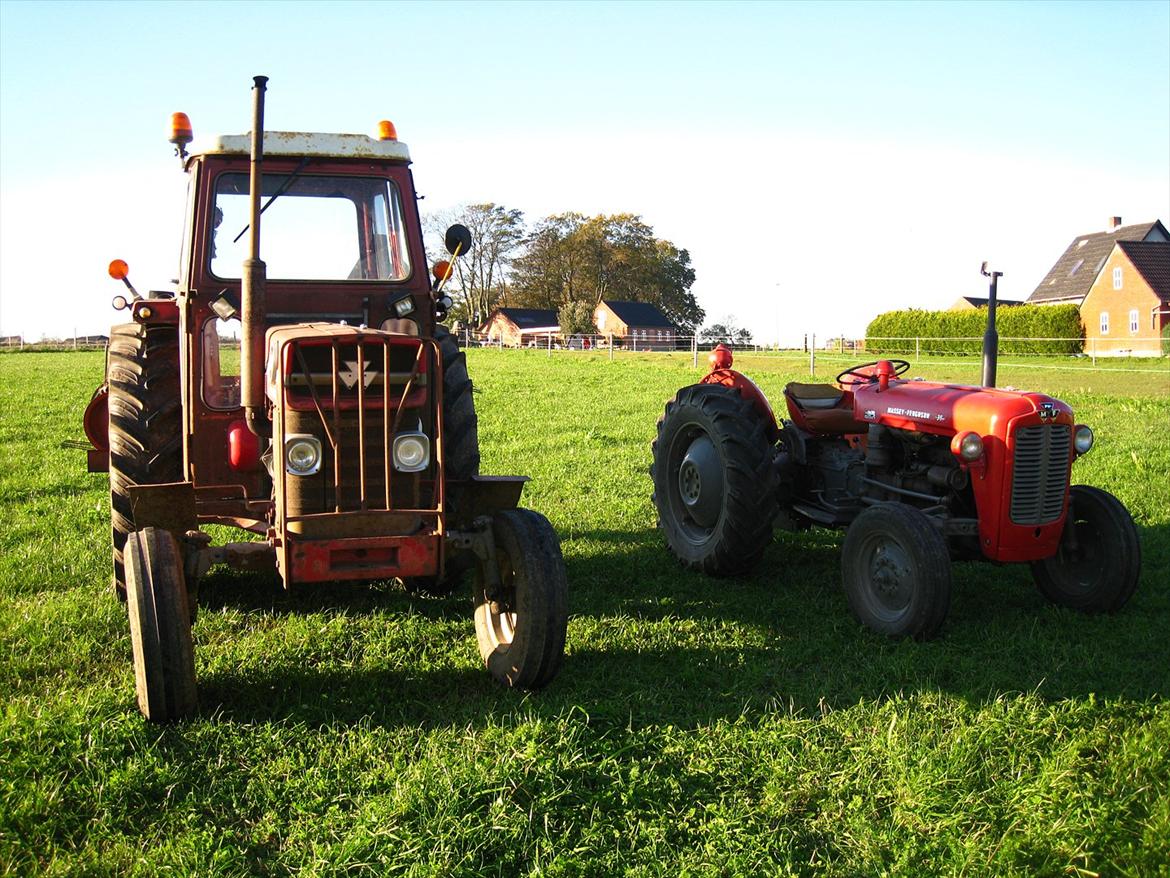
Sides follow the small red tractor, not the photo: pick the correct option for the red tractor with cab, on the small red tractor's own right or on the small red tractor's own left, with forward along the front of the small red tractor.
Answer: on the small red tractor's own right

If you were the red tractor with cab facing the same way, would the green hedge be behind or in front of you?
behind

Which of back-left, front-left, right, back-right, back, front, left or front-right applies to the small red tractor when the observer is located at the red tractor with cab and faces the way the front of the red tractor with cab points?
left

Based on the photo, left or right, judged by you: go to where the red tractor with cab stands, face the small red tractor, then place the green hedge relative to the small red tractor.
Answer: left

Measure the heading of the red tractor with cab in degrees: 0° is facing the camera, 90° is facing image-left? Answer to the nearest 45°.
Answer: approximately 0°
